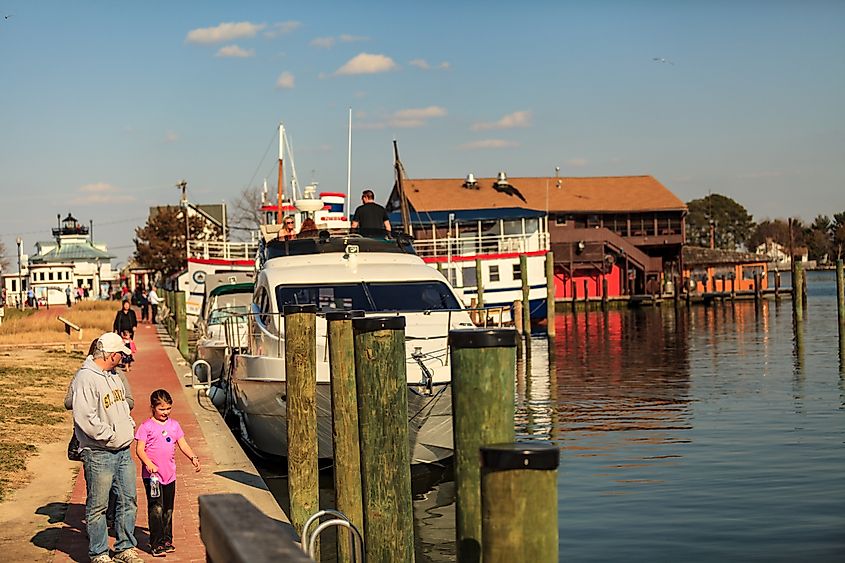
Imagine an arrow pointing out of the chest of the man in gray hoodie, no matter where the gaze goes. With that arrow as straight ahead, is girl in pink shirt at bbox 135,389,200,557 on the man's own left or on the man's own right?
on the man's own left

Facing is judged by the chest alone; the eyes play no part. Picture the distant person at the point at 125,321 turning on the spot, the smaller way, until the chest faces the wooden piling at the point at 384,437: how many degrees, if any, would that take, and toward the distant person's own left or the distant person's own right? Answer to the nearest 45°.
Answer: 0° — they already face it

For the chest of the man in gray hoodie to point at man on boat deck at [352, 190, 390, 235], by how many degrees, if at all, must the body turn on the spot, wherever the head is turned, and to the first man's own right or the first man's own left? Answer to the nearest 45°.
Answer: approximately 90° to the first man's own left

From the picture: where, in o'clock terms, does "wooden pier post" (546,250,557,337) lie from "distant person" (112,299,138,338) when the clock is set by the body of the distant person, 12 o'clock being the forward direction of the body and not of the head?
The wooden pier post is roughly at 8 o'clock from the distant person.

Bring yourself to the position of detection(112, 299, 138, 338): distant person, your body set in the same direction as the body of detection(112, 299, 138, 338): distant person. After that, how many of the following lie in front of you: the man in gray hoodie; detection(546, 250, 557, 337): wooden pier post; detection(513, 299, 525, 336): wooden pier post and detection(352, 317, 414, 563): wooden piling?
2

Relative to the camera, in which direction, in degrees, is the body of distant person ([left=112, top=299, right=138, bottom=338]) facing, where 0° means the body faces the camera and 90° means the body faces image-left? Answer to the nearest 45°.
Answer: approximately 0°

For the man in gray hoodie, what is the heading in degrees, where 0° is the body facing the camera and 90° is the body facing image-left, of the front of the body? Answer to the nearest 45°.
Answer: approximately 315°

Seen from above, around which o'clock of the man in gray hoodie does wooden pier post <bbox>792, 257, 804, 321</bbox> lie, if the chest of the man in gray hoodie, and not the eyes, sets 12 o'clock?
The wooden pier post is roughly at 9 o'clock from the man in gray hoodie.

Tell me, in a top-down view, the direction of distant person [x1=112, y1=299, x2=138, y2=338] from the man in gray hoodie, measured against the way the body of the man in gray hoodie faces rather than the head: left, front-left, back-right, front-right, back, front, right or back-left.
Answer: back-left

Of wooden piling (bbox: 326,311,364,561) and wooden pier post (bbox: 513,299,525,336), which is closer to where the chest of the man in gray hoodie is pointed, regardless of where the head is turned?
the wooden piling

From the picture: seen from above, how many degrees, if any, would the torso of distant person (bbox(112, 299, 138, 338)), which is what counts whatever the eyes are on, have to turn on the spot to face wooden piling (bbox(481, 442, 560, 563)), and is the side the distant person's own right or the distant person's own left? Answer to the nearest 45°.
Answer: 0° — they already face it
